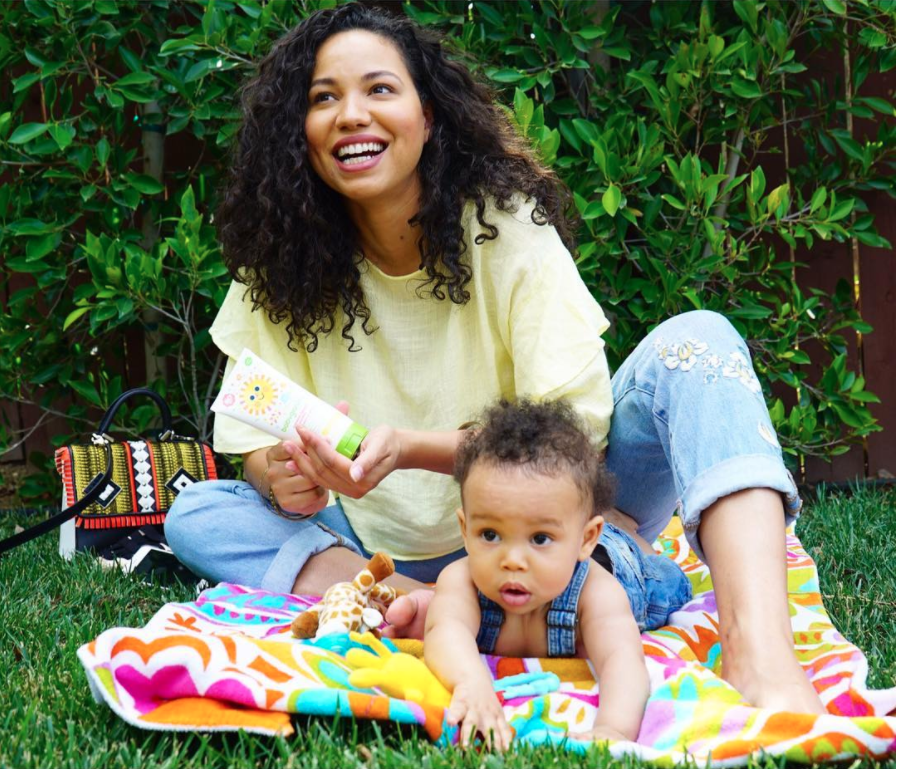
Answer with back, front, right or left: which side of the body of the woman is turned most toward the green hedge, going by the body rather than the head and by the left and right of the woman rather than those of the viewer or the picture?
back

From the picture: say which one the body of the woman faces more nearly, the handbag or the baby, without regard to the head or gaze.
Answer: the baby

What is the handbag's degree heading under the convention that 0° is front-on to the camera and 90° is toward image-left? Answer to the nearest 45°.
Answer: approximately 0°

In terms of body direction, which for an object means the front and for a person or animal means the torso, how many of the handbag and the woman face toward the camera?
2

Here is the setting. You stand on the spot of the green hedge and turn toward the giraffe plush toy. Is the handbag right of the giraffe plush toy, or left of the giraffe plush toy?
right

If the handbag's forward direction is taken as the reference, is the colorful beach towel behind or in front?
in front
